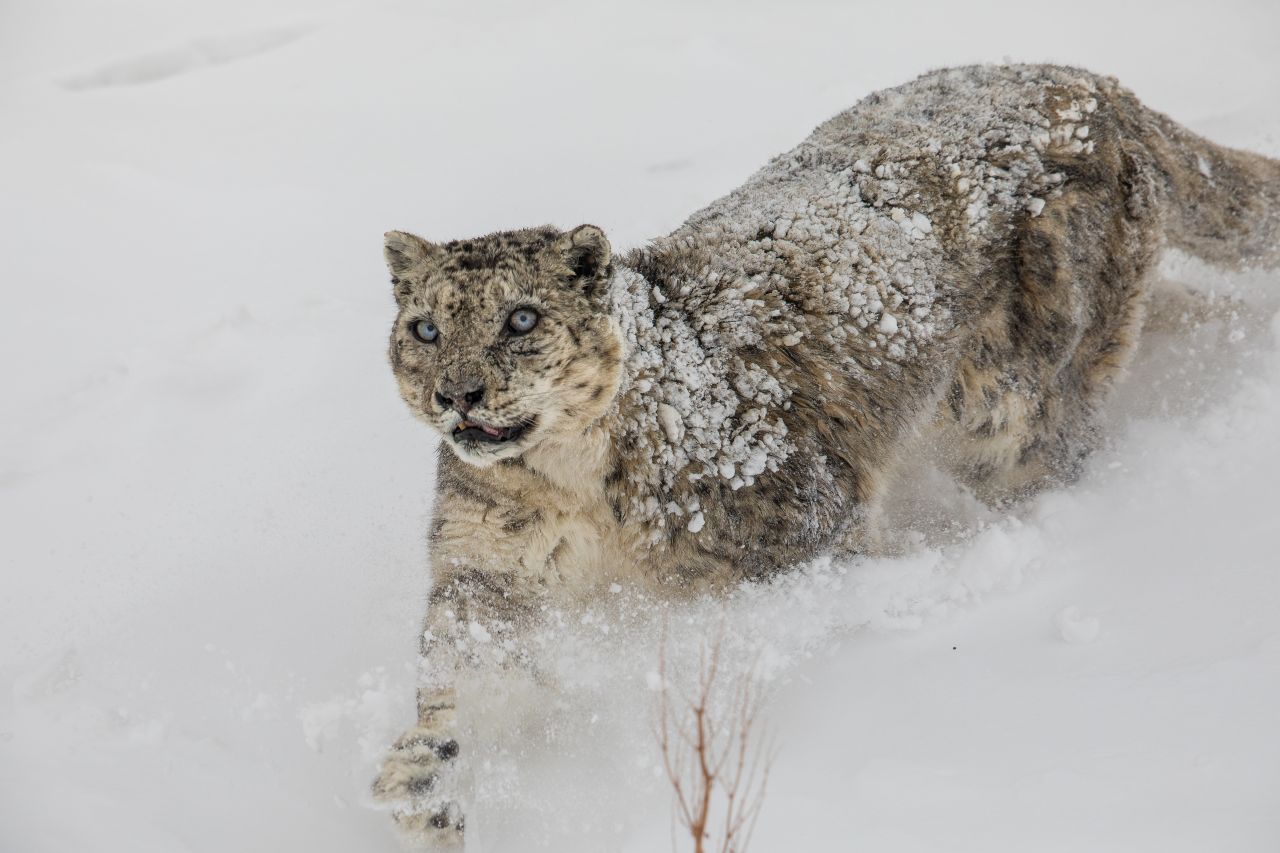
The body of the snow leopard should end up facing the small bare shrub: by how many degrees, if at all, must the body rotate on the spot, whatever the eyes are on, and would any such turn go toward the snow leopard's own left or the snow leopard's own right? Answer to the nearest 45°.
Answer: approximately 45° to the snow leopard's own left

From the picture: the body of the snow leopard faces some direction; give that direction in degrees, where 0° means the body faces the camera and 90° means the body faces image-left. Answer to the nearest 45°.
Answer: approximately 45°
